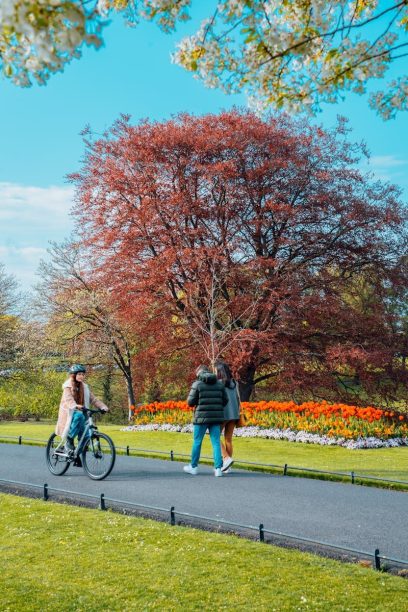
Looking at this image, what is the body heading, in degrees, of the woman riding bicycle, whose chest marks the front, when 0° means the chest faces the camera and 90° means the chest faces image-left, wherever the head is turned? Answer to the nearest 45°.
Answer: approximately 315°

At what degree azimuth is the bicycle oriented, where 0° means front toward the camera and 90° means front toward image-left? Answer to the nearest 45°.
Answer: approximately 315°

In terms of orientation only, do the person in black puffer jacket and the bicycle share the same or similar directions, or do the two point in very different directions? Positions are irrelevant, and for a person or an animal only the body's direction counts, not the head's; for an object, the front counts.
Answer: very different directions

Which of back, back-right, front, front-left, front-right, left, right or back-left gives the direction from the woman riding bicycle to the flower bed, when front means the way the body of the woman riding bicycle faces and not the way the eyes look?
left

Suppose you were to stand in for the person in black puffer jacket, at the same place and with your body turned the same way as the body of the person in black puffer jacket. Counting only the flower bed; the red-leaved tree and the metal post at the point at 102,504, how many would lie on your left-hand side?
1

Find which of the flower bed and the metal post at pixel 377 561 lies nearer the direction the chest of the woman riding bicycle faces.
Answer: the metal post

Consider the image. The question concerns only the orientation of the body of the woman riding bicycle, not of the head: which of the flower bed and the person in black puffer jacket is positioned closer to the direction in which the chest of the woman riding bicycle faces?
the person in black puffer jacket

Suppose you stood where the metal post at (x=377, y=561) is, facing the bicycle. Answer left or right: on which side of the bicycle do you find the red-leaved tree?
right

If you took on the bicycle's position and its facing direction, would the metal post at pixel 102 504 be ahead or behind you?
ahead

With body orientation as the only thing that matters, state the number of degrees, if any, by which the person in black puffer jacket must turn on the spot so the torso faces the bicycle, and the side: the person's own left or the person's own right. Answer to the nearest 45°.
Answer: approximately 45° to the person's own left

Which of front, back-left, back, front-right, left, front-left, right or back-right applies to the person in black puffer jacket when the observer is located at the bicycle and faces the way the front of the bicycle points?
front-left

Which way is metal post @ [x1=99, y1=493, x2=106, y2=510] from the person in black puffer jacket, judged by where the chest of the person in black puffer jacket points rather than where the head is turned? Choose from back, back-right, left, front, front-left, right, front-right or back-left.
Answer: left

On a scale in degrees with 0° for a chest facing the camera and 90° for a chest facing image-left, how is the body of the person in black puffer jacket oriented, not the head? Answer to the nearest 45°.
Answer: approximately 135°

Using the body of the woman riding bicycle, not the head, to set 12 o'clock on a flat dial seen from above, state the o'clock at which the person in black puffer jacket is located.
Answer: The person in black puffer jacket is roughly at 11 o'clock from the woman riding bicycle.

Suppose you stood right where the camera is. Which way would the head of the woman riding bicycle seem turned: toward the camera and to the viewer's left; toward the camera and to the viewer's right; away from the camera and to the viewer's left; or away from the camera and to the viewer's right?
toward the camera and to the viewer's right

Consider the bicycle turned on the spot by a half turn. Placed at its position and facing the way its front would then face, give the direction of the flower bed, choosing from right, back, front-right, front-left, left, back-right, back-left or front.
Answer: right

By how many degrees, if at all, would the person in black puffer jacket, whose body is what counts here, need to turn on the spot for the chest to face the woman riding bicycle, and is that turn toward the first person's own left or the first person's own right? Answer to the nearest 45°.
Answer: approximately 45° to the first person's own left
